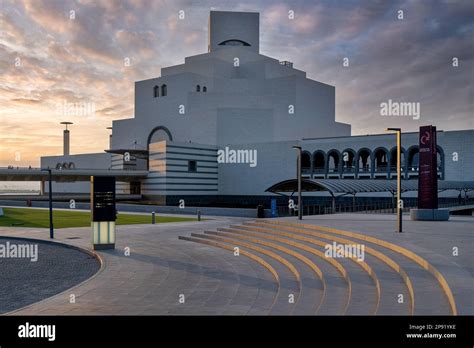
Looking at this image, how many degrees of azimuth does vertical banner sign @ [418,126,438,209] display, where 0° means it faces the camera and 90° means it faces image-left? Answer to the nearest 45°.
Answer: approximately 0°
